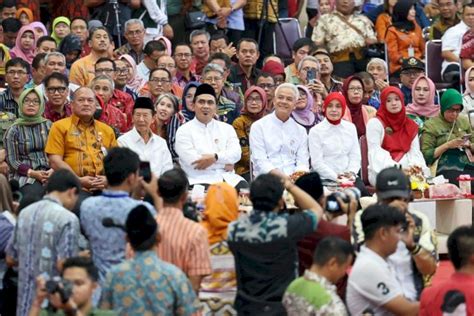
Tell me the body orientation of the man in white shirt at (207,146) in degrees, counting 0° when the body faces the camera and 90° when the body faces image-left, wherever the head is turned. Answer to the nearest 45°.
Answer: approximately 0°

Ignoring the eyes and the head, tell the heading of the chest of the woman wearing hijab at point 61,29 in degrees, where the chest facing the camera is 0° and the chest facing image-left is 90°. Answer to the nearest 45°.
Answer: approximately 0°

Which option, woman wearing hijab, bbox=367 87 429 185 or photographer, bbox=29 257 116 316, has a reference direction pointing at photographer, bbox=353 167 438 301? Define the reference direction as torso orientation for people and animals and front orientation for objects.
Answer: the woman wearing hijab

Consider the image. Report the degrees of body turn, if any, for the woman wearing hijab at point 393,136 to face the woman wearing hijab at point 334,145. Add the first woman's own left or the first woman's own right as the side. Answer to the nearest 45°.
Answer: approximately 90° to the first woman's own right

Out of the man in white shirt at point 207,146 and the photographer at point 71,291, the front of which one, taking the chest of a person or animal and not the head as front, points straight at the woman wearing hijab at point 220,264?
the man in white shirt
